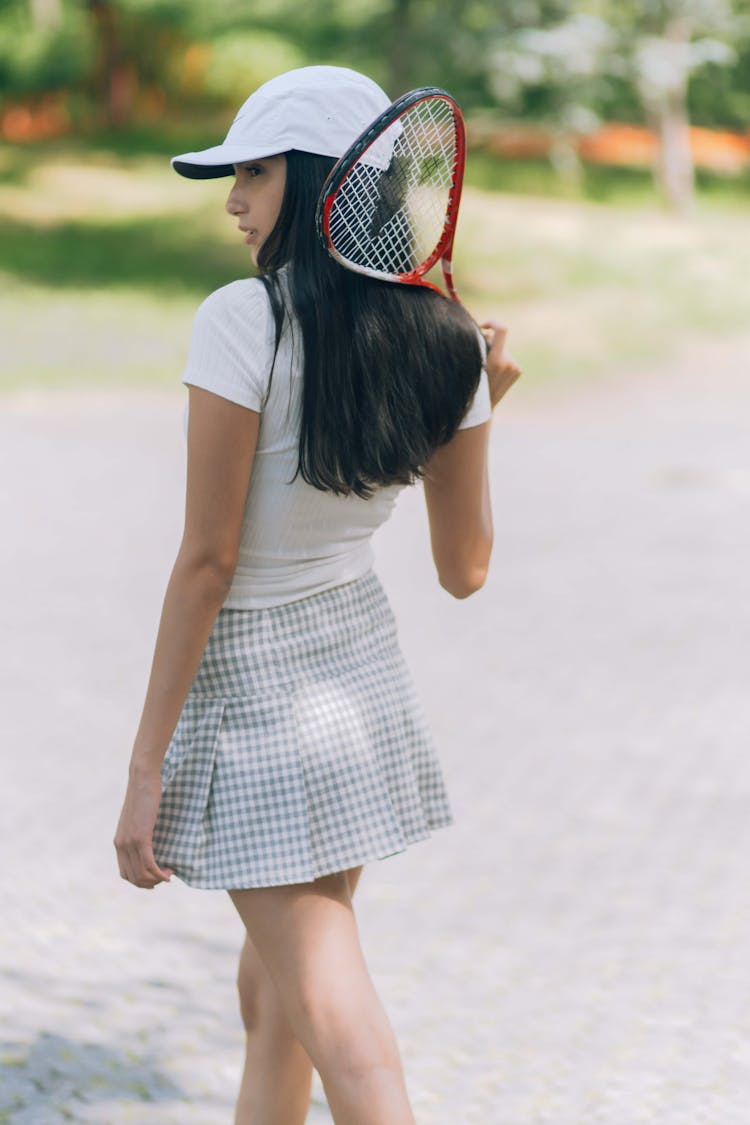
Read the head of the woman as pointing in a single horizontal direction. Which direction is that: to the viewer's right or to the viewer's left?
to the viewer's left

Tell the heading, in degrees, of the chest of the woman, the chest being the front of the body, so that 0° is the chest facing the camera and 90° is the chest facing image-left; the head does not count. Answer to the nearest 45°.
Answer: approximately 135°
